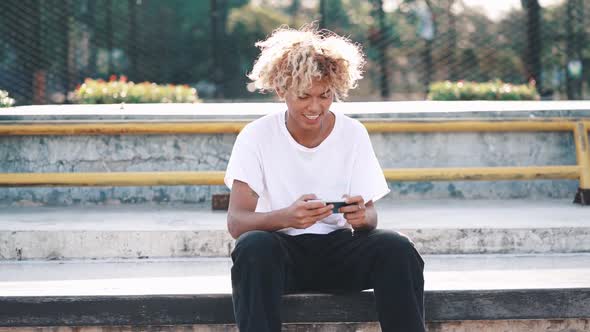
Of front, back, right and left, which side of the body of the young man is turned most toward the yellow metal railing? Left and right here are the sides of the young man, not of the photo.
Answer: back

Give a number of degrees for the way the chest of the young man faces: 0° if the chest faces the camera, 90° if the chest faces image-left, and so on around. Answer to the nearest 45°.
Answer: approximately 0°

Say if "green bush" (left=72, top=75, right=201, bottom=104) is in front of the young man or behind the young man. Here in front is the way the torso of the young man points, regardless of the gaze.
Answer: behind

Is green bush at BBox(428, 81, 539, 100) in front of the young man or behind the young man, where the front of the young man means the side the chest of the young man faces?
behind
